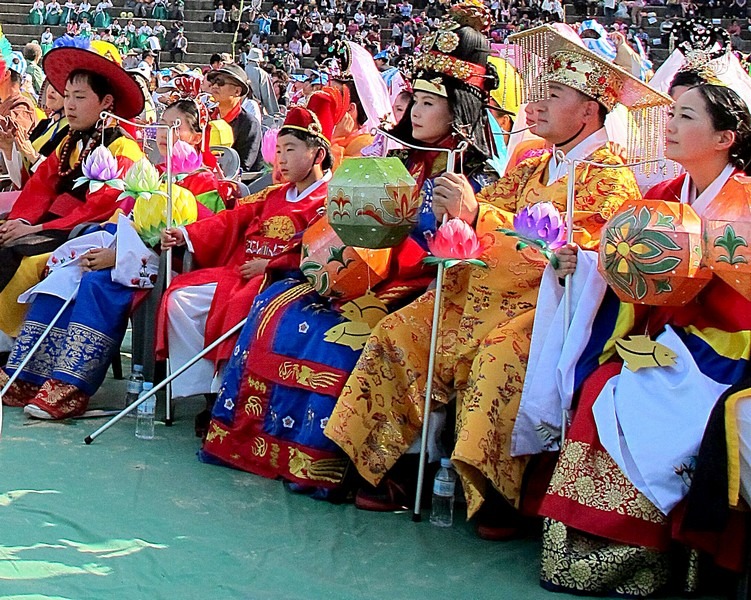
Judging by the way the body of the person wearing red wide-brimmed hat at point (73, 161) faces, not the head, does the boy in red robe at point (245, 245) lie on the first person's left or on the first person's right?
on the first person's left

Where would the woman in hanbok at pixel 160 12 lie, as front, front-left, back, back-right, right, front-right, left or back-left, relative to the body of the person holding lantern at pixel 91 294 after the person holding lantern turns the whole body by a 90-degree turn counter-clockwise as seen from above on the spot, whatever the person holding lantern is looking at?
back-left

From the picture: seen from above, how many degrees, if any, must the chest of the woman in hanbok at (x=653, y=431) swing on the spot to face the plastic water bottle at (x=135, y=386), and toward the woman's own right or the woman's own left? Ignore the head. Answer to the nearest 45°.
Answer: approximately 90° to the woman's own right

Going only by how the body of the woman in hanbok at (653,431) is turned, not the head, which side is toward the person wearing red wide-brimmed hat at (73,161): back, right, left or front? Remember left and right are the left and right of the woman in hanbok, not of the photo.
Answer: right

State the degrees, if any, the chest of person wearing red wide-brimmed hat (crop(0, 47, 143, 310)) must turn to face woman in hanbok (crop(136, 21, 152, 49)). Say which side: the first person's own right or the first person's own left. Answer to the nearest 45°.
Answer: approximately 135° to the first person's own right

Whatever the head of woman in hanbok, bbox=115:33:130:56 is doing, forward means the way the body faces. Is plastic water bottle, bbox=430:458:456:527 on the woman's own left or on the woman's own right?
on the woman's own left

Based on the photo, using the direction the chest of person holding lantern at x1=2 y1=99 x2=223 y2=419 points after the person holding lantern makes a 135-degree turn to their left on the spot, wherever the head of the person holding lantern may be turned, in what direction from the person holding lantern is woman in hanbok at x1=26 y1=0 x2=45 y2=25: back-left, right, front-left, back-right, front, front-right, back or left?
left

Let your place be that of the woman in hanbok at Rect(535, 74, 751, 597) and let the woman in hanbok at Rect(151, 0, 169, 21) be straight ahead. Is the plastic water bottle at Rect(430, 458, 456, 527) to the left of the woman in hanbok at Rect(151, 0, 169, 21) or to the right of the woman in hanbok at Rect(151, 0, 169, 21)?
left

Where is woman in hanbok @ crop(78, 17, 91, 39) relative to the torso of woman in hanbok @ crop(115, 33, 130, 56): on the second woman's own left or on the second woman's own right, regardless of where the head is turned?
on the second woman's own right

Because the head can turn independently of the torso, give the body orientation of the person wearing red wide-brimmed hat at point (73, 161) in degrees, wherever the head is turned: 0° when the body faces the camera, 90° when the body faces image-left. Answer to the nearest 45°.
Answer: approximately 45°

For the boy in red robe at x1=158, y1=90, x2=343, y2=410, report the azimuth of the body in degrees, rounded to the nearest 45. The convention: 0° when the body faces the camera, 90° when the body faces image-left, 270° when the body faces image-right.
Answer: approximately 45°

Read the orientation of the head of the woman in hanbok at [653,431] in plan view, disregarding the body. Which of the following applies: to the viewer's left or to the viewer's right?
to the viewer's left
